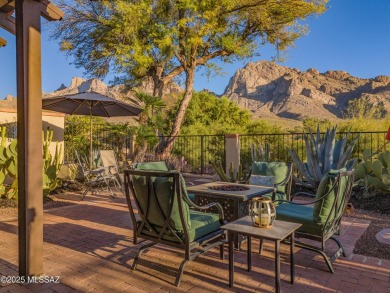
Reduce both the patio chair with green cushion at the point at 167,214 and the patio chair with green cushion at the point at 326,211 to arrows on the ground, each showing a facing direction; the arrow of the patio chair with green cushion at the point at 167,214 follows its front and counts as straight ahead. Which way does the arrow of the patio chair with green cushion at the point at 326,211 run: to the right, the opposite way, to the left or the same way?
to the left

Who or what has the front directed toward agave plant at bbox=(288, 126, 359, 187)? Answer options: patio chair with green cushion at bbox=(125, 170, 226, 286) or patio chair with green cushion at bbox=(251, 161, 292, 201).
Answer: patio chair with green cushion at bbox=(125, 170, 226, 286)

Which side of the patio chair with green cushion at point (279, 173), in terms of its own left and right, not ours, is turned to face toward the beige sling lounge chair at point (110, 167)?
right

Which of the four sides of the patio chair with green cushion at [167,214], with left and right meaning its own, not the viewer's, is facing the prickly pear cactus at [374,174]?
front

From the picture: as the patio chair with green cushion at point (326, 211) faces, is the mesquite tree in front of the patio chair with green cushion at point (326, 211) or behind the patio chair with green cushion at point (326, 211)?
in front

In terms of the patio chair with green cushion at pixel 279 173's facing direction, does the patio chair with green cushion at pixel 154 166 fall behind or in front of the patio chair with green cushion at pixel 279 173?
in front

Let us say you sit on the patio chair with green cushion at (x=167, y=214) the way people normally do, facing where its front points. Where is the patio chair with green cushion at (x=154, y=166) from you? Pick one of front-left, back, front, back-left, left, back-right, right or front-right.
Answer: front-left

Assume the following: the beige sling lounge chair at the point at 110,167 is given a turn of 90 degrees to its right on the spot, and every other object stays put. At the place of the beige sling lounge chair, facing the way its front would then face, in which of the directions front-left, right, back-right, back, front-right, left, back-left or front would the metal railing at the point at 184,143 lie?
back

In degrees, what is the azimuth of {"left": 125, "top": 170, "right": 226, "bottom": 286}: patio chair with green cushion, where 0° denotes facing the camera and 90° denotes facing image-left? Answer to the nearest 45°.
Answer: approximately 225°

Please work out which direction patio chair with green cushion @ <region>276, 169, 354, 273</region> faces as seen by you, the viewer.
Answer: facing away from the viewer and to the left of the viewer

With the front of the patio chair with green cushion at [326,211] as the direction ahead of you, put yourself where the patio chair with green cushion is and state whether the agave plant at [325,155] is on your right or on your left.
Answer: on your right

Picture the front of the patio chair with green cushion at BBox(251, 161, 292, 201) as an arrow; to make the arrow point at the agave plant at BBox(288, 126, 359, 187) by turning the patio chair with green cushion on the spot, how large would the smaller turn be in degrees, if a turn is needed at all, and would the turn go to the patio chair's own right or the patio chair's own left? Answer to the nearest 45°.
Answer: approximately 180°

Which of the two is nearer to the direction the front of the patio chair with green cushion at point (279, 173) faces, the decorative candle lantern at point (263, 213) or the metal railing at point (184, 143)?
the decorative candle lantern

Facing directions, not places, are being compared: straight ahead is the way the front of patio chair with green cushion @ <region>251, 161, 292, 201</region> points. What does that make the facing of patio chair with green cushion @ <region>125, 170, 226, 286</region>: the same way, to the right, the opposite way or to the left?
the opposite way
